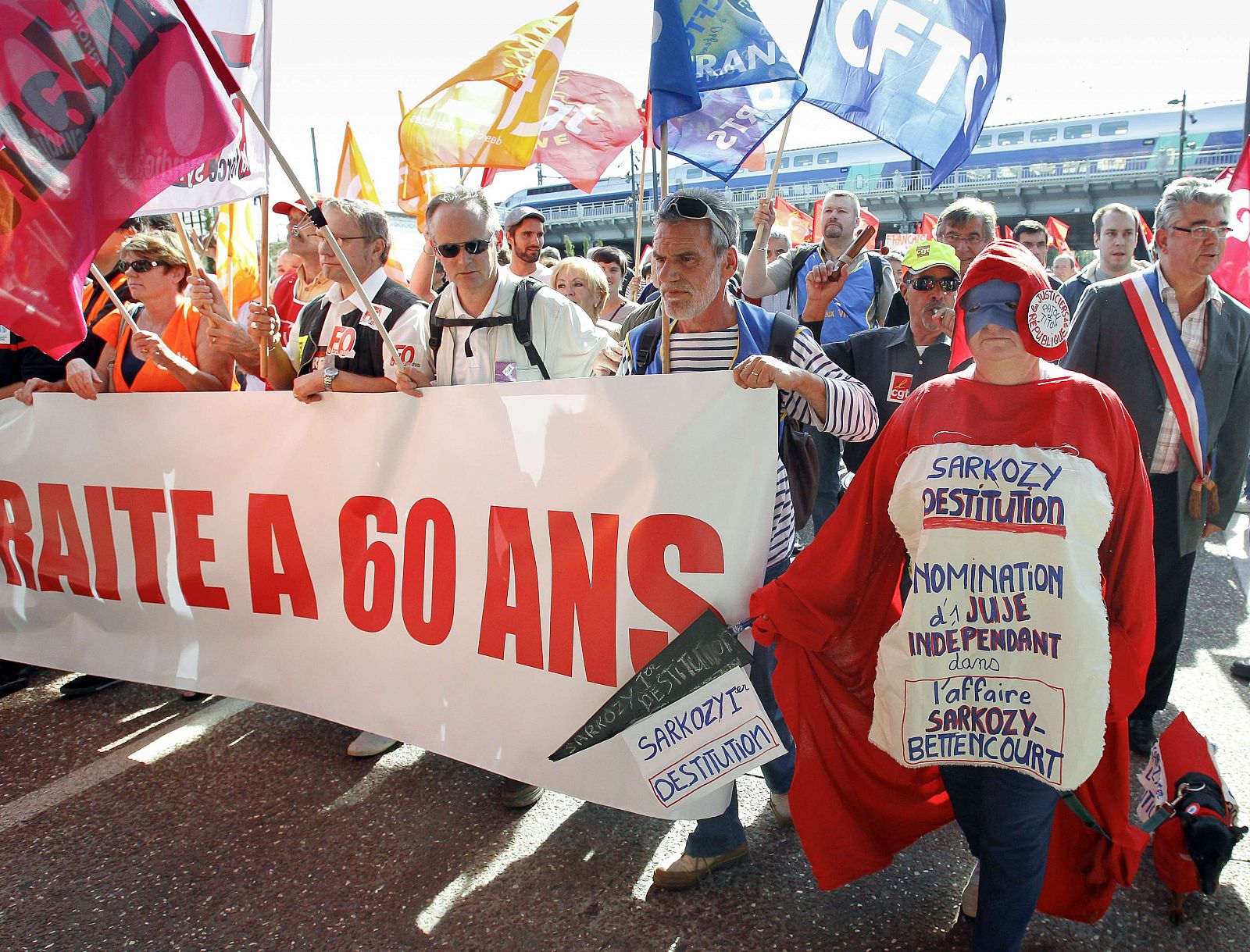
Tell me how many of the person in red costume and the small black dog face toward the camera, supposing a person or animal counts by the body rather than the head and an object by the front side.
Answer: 2

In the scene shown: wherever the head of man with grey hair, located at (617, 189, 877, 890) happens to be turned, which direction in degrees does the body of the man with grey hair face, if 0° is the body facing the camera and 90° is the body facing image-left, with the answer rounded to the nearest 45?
approximately 45°

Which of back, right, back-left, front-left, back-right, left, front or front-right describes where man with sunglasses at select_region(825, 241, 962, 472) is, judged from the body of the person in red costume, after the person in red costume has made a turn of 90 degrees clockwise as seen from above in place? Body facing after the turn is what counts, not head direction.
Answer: right

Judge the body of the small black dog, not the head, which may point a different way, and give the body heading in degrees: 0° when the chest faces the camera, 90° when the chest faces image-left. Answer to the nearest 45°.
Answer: approximately 0°

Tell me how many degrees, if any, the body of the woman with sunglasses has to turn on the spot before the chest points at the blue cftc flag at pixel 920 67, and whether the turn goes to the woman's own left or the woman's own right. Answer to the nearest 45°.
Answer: approximately 90° to the woman's own left

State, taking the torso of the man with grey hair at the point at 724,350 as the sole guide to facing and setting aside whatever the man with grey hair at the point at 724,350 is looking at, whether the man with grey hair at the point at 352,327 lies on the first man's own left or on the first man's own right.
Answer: on the first man's own right

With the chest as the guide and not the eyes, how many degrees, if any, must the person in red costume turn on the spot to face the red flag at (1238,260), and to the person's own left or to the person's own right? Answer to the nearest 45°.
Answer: approximately 180°

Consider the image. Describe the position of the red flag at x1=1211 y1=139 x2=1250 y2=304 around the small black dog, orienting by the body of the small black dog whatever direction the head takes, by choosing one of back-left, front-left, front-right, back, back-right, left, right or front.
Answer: back

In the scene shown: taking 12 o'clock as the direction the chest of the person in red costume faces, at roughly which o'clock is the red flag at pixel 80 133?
The red flag is roughly at 3 o'clock from the person in red costume.

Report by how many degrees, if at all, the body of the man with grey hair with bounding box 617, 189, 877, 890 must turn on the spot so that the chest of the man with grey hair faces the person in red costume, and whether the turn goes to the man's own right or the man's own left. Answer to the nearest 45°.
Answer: approximately 90° to the man's own left
